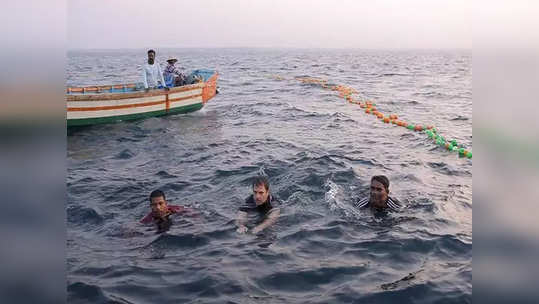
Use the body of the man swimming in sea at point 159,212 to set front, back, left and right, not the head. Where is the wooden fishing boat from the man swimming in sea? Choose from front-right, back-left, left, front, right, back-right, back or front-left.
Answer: back

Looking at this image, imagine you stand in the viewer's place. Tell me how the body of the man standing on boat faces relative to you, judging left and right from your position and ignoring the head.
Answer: facing the viewer

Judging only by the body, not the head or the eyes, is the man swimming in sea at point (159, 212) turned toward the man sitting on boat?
no

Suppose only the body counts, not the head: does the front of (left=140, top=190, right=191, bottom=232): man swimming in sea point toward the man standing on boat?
no

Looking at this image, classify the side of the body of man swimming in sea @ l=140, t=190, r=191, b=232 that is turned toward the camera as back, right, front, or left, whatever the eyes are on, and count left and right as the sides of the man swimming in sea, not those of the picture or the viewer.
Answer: front

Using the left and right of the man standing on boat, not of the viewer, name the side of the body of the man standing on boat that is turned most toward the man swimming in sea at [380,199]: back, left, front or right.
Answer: front

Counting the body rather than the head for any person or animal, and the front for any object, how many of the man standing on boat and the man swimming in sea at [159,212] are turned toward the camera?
2

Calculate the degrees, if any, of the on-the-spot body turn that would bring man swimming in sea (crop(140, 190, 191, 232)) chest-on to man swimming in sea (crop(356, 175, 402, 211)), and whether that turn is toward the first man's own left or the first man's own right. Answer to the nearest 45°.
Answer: approximately 90° to the first man's own left

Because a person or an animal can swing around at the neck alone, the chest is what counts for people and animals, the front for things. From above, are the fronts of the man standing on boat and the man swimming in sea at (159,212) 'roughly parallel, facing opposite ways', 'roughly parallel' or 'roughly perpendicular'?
roughly parallel

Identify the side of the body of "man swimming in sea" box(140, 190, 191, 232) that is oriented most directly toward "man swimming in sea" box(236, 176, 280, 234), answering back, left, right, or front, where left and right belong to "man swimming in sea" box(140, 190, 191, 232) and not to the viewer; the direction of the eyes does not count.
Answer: left

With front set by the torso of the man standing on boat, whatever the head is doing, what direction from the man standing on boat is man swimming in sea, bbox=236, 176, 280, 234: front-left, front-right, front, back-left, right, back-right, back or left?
front
